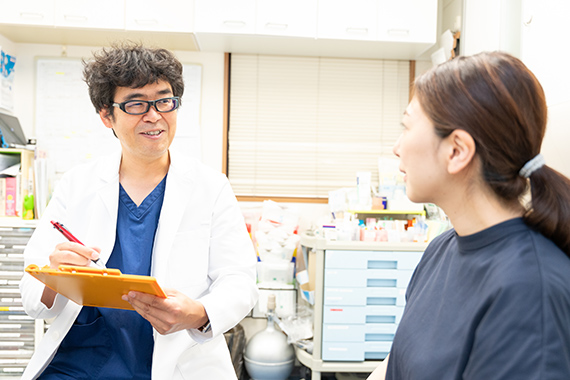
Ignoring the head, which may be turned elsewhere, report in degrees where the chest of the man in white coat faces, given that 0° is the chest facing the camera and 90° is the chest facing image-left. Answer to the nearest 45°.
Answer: approximately 0°

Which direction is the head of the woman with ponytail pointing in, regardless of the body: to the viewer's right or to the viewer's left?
to the viewer's left

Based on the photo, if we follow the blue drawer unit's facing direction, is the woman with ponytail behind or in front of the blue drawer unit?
in front

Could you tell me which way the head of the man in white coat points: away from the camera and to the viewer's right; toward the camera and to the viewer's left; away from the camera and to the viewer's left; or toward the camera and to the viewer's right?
toward the camera and to the viewer's right

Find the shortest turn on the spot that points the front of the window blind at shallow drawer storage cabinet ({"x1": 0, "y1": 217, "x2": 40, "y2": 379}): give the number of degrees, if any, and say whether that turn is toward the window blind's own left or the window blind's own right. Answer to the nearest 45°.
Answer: approximately 45° to the window blind's own right

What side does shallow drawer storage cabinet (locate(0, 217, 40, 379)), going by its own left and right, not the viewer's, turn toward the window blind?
left

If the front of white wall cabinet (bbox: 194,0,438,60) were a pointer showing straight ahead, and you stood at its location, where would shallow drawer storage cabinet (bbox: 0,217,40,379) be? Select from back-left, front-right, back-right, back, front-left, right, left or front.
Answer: right

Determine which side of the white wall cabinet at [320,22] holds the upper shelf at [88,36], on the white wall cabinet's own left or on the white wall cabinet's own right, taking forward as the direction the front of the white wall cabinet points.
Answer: on the white wall cabinet's own right

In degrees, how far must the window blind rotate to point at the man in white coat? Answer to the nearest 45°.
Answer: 0° — it already faces them
